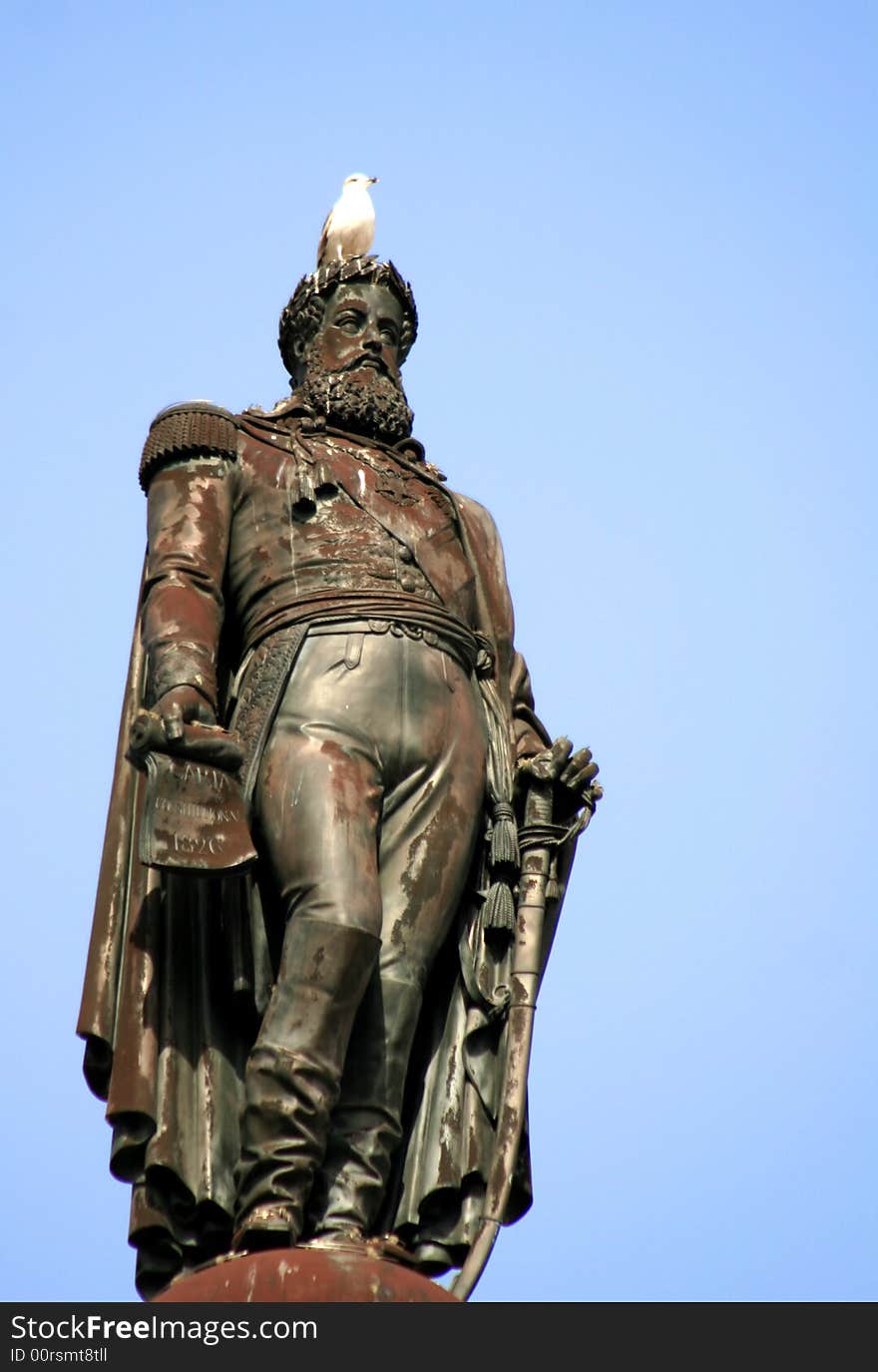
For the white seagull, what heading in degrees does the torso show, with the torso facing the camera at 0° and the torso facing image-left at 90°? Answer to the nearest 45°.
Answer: approximately 315°
